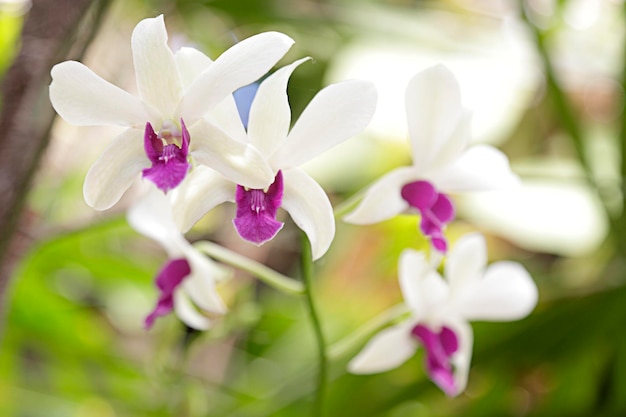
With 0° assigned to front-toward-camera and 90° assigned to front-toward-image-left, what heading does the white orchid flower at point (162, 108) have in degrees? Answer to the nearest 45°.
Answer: approximately 0°

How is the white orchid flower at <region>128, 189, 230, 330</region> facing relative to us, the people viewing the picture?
facing to the left of the viewer

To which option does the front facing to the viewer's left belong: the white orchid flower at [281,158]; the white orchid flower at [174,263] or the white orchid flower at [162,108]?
the white orchid flower at [174,263]
